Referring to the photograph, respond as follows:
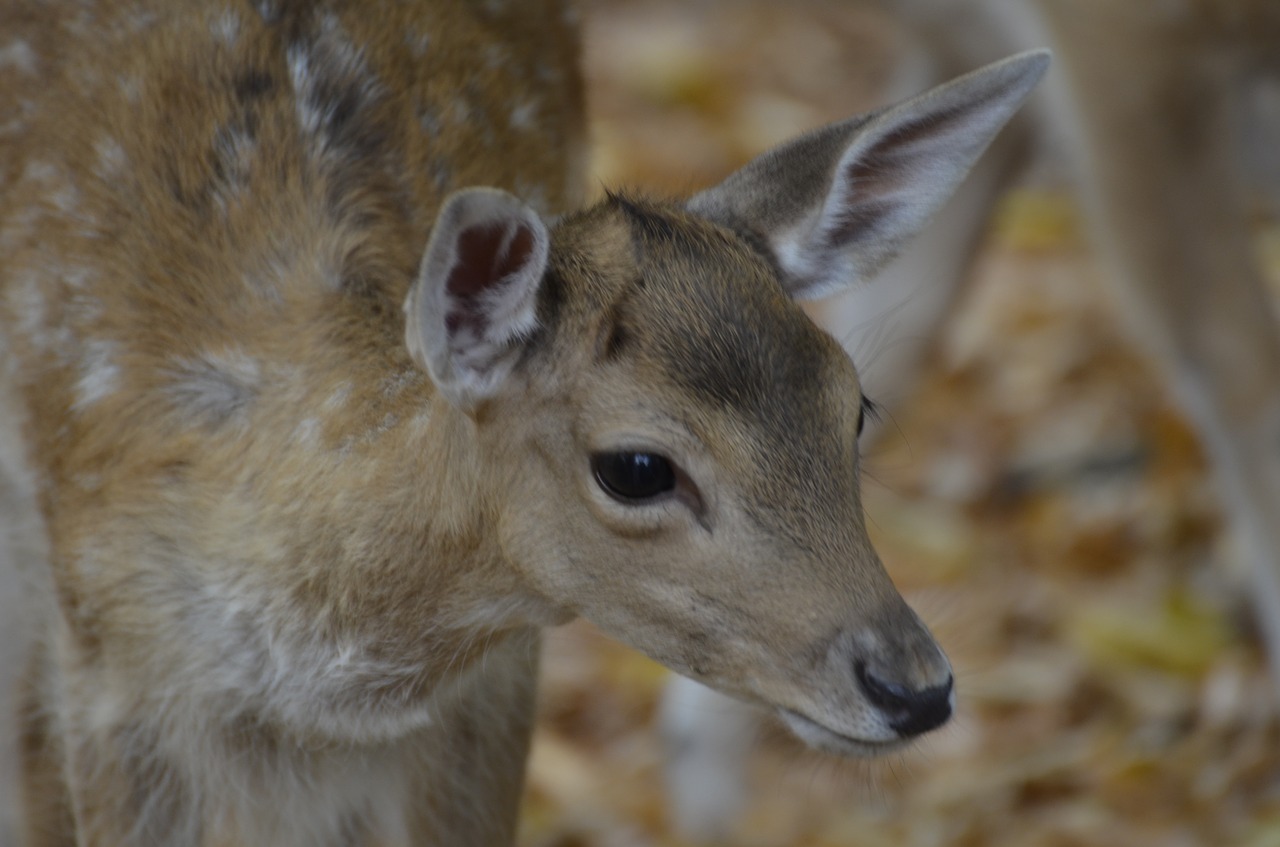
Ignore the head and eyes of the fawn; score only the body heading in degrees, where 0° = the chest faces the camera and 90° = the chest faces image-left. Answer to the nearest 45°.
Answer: approximately 315°
